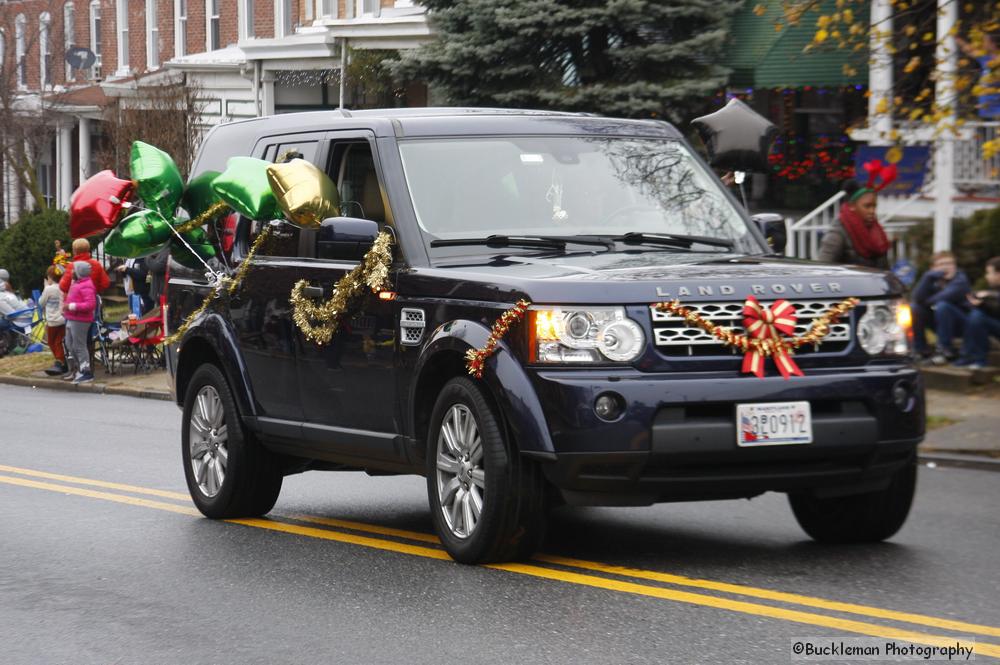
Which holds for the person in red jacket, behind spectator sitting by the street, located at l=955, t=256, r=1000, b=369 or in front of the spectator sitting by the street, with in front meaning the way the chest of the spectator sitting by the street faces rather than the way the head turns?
in front

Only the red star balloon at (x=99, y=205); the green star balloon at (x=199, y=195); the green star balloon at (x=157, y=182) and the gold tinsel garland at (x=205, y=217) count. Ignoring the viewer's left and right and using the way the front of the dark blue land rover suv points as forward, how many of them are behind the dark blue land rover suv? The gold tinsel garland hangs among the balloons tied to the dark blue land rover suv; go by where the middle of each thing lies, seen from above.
4

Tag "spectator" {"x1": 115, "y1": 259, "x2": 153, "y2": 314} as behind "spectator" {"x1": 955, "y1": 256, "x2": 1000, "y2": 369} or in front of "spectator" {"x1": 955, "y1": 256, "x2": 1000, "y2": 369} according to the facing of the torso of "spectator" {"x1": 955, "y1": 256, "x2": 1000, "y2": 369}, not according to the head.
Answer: in front

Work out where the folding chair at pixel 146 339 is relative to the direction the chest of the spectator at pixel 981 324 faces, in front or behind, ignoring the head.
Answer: in front

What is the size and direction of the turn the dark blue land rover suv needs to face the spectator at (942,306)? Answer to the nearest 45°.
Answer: approximately 90° to its left

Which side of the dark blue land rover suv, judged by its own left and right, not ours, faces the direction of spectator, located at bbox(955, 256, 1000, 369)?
left

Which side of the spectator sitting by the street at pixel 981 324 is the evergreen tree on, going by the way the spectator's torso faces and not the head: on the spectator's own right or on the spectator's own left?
on the spectator's own right

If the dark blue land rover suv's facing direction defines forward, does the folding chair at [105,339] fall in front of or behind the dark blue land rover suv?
behind

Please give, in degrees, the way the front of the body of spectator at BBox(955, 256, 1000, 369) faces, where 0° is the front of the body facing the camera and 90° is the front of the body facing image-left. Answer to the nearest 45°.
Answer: approximately 90°

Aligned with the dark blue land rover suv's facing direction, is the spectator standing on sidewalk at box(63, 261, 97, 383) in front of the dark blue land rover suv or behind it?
behind

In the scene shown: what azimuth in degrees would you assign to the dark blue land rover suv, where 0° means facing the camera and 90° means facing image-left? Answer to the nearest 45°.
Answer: approximately 315°
